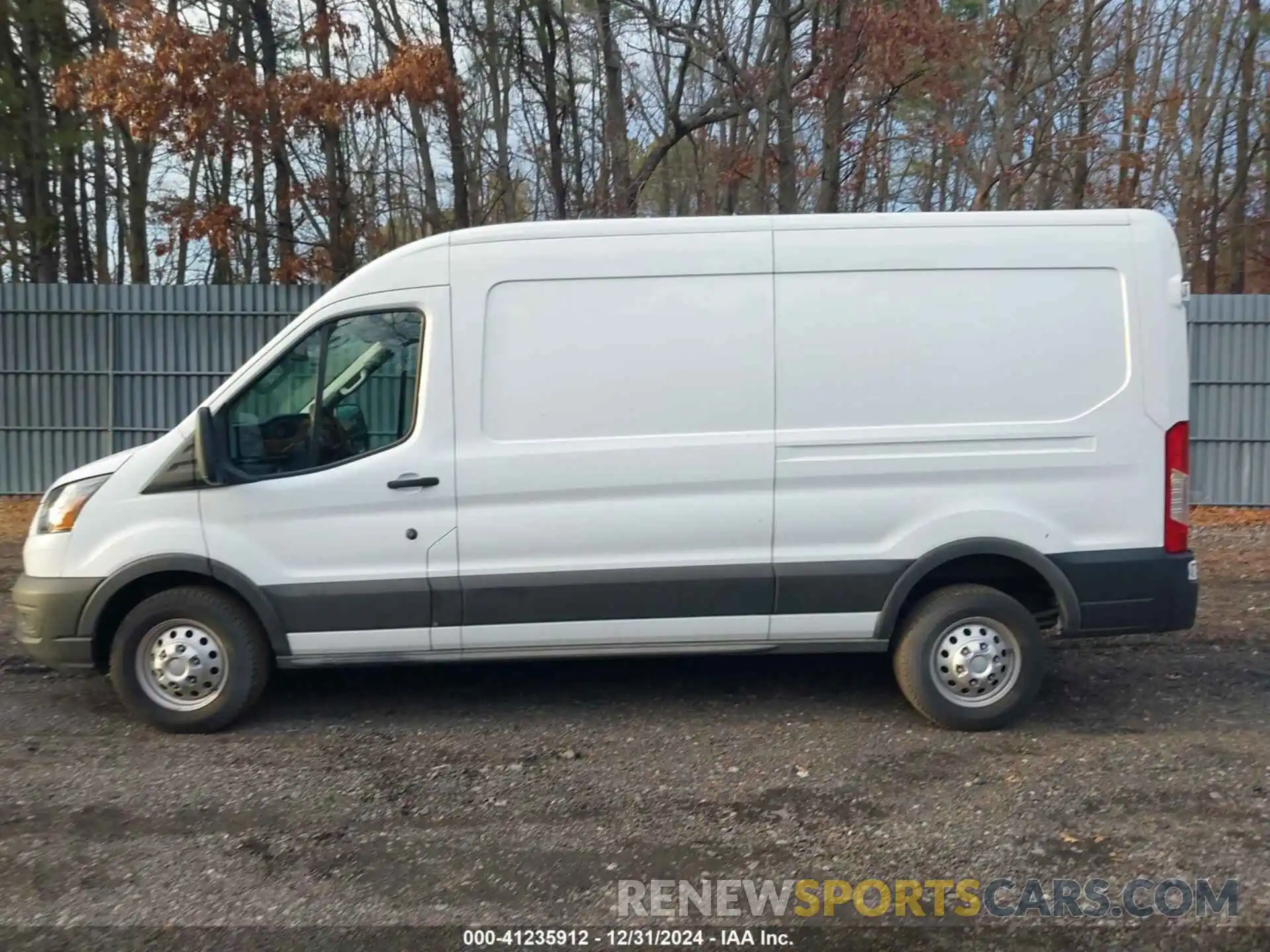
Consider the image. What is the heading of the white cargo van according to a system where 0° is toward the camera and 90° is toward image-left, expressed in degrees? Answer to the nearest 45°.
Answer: approximately 90°

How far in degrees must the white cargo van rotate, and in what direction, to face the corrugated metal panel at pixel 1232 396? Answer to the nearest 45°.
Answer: approximately 135° to its right
